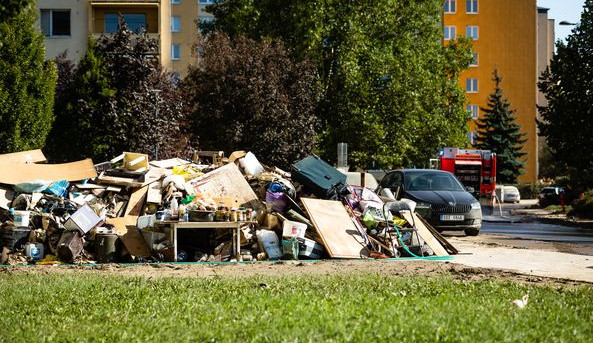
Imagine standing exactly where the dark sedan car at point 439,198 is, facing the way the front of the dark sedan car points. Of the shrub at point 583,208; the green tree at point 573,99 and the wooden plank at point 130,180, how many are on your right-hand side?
1

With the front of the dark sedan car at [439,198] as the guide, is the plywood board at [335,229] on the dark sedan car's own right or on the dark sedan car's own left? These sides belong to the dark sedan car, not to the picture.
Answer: on the dark sedan car's own right

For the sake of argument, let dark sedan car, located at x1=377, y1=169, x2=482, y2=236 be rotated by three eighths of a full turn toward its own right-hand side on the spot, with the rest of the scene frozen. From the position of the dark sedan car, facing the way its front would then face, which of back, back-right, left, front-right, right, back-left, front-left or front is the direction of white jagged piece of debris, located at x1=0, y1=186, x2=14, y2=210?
front-left

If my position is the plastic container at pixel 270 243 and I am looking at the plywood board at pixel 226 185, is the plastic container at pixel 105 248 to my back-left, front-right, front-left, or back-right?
front-left

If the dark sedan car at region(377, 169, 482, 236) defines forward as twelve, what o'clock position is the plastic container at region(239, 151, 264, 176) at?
The plastic container is roughly at 3 o'clock from the dark sedan car.

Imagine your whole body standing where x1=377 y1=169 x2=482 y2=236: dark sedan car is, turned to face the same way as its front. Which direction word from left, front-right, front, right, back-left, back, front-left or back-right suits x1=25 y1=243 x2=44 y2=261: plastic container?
right

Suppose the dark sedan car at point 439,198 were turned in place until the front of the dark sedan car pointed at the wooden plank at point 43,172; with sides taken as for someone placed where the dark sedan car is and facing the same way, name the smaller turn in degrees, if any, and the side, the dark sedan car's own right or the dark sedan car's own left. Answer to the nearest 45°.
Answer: approximately 90° to the dark sedan car's own right

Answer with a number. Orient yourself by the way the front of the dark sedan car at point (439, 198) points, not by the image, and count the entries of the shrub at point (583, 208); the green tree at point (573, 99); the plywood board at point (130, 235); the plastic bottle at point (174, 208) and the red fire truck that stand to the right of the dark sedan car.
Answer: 2

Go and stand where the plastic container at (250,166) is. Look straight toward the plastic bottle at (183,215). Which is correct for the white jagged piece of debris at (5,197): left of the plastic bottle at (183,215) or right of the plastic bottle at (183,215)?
right

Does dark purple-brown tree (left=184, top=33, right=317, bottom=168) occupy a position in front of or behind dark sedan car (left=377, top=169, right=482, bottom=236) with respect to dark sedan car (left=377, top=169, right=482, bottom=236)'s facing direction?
behind

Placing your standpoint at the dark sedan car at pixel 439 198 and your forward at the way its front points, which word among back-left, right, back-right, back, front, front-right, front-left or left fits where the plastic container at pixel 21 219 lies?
right

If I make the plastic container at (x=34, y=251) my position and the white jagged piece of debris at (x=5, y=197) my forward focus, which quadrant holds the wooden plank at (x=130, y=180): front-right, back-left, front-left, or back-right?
front-right

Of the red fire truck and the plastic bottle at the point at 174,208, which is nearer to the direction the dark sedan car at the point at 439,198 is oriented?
the plastic bottle

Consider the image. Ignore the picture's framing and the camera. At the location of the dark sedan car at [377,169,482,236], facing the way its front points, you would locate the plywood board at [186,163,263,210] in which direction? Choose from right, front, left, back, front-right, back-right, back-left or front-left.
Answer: right

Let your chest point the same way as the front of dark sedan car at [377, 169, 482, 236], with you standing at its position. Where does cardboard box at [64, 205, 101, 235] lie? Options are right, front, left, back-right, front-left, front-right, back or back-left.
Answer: right

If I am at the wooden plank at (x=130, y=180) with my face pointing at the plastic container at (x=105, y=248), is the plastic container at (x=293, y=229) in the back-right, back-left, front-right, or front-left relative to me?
front-left

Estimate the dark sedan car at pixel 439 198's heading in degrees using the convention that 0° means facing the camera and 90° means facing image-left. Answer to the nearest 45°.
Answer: approximately 315°
